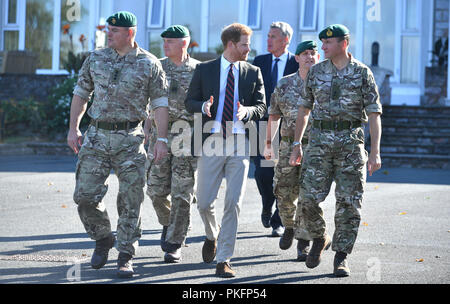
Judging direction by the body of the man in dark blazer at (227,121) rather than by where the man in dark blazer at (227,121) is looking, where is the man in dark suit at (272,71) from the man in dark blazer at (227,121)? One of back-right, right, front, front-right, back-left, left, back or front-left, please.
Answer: back

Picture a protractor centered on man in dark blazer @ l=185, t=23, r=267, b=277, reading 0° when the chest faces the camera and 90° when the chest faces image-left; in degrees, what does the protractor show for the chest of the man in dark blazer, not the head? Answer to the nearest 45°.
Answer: approximately 0°

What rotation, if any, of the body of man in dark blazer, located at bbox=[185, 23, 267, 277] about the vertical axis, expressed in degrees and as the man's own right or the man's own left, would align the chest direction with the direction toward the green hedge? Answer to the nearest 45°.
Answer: approximately 180°
